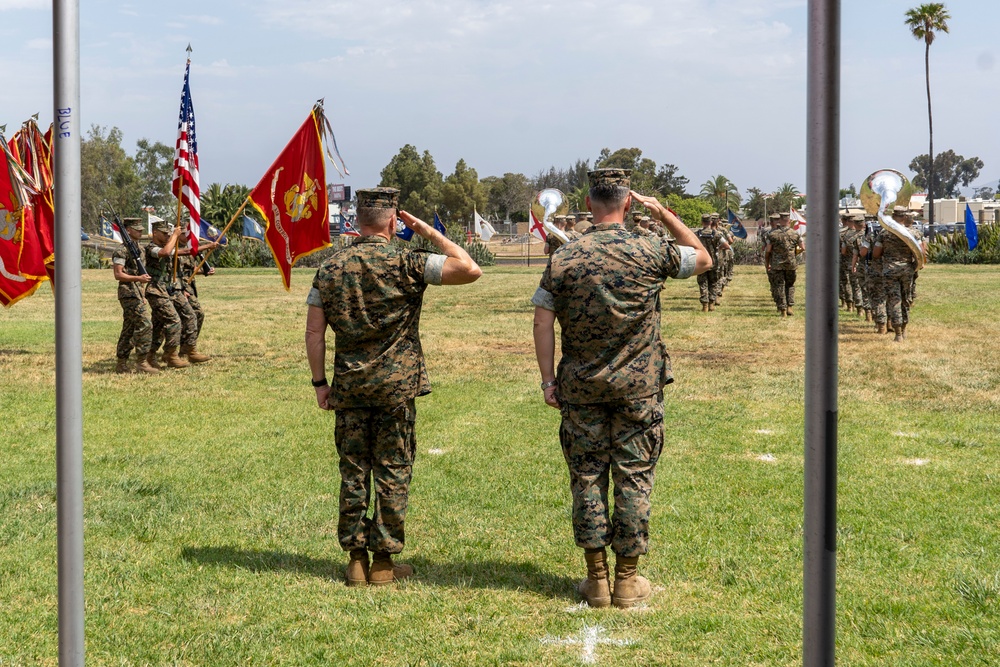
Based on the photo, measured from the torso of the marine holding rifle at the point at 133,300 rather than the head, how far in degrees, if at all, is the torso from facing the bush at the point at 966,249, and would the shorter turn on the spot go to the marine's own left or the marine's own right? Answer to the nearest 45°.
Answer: approximately 45° to the marine's own left

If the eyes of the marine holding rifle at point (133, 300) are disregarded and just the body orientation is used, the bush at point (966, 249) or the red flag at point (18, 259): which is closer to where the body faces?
the bush

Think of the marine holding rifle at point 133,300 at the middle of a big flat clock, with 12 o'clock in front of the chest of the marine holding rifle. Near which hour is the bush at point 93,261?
The bush is roughly at 9 o'clock from the marine holding rifle.

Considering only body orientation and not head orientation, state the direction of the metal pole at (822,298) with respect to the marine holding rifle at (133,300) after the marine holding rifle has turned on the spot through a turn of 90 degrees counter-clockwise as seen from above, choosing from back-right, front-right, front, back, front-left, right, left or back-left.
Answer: back

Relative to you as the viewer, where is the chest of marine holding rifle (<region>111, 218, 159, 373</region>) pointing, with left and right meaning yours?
facing to the right of the viewer

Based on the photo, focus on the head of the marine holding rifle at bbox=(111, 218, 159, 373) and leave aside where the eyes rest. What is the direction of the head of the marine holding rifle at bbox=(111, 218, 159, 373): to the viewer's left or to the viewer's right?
to the viewer's right

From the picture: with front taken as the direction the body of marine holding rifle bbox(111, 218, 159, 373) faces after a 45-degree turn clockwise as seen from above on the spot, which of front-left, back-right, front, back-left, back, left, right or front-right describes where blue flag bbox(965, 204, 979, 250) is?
left

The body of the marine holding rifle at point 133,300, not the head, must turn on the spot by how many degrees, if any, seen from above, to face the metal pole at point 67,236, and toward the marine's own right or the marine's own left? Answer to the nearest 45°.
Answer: approximately 90° to the marine's own right

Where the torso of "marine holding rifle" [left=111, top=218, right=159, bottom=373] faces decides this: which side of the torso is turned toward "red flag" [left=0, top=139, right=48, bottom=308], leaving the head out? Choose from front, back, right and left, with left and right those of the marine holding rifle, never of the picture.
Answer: back
